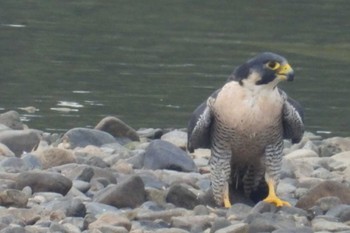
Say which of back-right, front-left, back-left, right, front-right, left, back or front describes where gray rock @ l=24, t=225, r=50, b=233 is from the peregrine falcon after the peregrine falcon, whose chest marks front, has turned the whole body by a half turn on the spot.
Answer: back-left

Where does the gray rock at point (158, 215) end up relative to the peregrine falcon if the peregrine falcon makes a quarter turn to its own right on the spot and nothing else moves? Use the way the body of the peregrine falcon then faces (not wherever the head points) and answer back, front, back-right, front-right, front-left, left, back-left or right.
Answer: front-left

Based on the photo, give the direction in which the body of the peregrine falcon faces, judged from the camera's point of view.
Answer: toward the camera

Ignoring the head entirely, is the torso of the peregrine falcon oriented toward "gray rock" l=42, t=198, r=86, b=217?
no

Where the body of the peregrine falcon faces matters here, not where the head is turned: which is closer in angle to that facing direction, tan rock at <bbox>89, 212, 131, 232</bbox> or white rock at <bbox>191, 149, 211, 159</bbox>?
the tan rock

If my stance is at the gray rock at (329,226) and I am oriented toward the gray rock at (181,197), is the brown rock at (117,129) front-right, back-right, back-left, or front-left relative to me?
front-right

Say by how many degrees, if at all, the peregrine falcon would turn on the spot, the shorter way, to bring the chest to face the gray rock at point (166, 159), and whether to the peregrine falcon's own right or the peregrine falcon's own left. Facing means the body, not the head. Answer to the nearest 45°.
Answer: approximately 135° to the peregrine falcon's own right

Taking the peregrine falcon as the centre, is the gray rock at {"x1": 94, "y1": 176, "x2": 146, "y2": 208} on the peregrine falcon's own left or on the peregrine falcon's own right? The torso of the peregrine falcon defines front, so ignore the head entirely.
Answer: on the peregrine falcon's own right

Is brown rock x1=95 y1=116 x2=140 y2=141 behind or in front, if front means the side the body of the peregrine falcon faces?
behind

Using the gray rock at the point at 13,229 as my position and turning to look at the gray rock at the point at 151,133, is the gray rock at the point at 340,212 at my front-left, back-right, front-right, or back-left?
front-right
